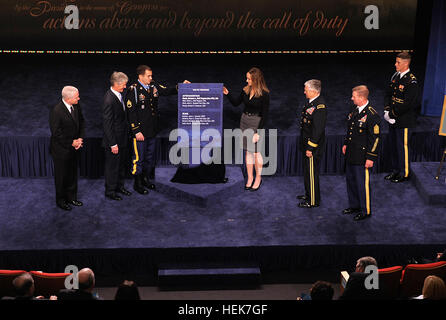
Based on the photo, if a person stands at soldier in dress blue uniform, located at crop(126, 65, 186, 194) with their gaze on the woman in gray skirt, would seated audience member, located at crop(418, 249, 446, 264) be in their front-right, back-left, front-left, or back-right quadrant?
front-right

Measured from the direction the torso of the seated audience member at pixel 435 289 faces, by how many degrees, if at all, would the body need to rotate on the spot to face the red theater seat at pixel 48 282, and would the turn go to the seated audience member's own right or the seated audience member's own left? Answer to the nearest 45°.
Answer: approximately 45° to the seated audience member's own left

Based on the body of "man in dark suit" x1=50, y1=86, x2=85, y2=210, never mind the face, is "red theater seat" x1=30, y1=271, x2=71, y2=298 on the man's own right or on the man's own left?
on the man's own right

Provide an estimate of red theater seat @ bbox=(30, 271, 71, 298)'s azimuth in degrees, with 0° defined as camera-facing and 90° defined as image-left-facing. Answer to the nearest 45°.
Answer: approximately 180°

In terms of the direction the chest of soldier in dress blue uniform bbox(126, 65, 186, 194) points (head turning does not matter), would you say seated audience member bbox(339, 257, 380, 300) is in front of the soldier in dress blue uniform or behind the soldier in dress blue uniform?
in front

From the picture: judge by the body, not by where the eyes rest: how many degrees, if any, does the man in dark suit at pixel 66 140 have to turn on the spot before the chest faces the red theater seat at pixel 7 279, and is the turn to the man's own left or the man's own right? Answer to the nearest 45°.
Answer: approximately 45° to the man's own right

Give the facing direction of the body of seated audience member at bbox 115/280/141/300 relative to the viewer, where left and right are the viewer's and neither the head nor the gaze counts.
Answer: facing away from the viewer

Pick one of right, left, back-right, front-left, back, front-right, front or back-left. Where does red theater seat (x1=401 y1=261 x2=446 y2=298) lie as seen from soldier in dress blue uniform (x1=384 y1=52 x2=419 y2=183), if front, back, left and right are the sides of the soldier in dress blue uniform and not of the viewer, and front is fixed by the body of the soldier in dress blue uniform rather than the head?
front-left

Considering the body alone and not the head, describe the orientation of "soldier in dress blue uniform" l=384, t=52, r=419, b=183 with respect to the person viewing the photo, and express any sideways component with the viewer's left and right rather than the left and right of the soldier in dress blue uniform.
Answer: facing the viewer and to the left of the viewer

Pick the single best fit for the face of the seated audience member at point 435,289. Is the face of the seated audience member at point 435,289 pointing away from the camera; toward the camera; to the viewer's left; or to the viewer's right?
away from the camera

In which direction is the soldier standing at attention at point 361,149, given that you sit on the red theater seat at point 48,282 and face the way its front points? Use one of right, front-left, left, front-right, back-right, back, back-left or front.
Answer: right

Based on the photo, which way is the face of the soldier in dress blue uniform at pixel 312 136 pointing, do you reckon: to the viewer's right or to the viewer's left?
to the viewer's left

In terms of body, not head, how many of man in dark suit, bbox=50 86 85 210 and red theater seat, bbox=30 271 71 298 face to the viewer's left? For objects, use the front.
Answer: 0

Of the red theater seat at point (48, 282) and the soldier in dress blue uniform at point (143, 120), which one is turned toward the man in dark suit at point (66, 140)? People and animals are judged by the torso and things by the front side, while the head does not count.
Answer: the red theater seat
